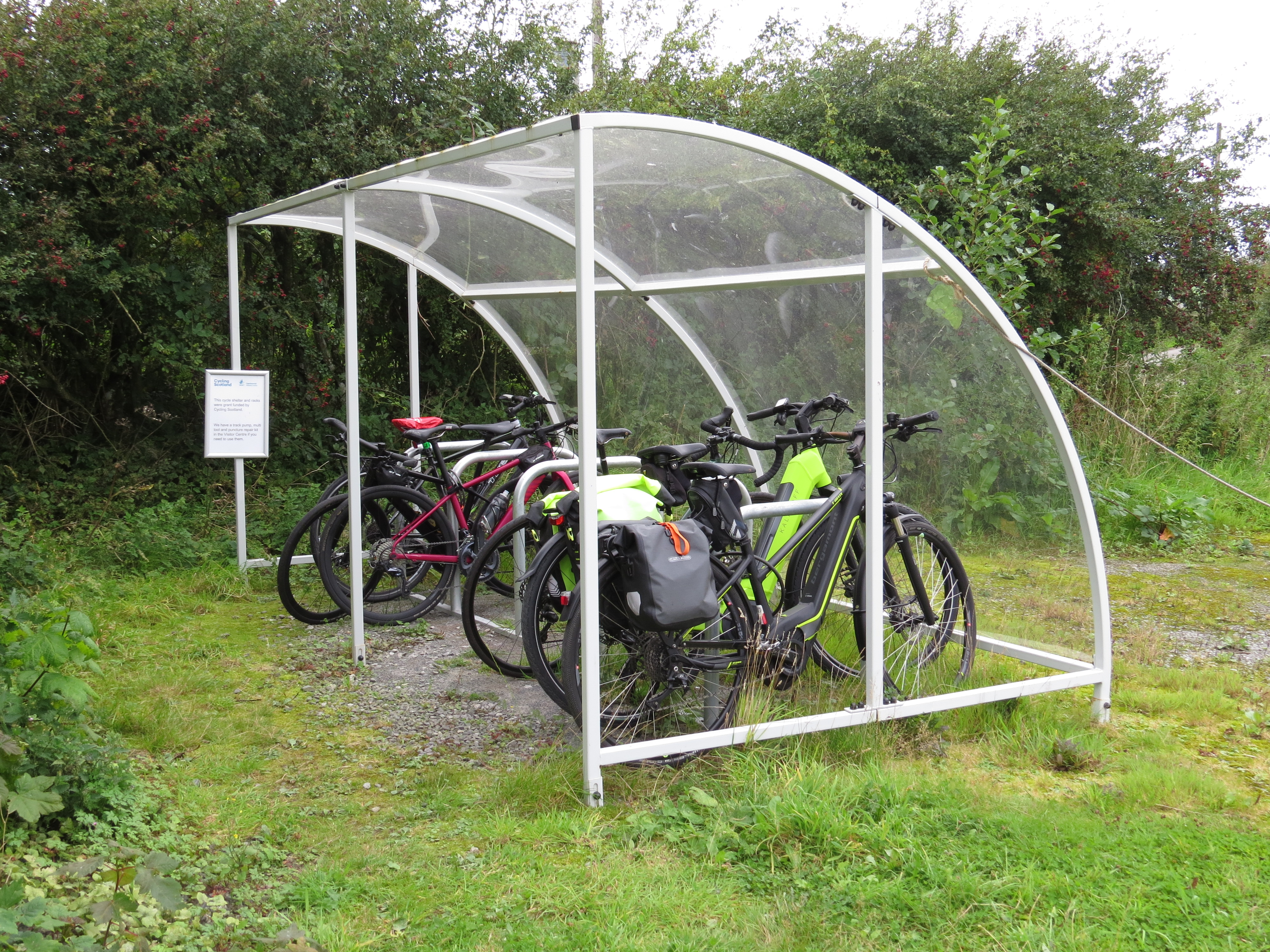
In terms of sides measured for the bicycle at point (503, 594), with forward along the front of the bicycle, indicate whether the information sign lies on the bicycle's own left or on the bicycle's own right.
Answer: on the bicycle's own left

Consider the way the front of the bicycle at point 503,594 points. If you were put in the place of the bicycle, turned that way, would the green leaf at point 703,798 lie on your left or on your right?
on your right

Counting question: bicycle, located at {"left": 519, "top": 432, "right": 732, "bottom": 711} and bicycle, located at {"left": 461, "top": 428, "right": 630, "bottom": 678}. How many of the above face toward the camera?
0

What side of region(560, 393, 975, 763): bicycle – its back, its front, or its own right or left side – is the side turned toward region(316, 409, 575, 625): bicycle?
left

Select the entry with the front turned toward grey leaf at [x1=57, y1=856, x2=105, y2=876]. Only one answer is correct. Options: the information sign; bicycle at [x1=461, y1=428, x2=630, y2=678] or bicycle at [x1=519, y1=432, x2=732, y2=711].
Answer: the information sign

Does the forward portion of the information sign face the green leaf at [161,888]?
yes

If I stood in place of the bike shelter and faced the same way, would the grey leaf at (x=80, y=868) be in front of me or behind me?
in front

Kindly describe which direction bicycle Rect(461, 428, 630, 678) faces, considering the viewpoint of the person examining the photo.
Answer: facing away from the viewer and to the right of the viewer

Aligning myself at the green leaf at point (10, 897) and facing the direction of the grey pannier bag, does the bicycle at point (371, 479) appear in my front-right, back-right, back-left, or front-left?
front-left

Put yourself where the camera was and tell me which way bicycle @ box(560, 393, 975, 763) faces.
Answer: facing away from the viewer and to the right of the viewer

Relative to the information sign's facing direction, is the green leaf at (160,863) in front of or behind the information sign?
in front

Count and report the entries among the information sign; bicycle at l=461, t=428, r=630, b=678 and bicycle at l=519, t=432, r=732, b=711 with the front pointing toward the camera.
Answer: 1

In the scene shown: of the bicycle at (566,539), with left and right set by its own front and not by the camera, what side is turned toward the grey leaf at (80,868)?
back

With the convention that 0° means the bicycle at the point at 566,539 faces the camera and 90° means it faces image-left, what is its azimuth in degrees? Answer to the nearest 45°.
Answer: approximately 225°

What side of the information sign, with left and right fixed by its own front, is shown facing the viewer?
front

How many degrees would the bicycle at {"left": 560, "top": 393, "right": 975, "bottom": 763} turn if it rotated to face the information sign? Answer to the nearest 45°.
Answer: approximately 90° to its left

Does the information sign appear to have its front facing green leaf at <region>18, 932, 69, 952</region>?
yes

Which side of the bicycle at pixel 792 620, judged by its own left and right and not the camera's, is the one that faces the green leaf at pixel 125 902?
back

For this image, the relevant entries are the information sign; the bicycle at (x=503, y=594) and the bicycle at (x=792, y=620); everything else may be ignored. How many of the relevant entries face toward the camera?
1
